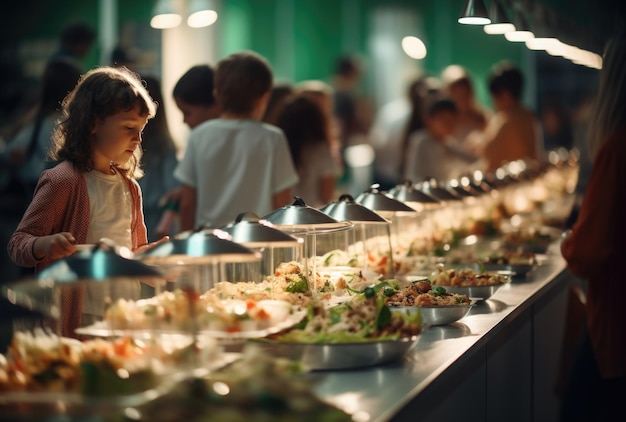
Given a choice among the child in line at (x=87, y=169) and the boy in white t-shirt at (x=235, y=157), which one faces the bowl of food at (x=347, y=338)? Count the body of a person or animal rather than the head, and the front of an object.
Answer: the child in line

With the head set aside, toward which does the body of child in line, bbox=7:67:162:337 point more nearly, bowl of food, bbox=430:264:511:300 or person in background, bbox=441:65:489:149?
the bowl of food

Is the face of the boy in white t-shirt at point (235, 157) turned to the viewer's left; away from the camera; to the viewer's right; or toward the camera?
away from the camera

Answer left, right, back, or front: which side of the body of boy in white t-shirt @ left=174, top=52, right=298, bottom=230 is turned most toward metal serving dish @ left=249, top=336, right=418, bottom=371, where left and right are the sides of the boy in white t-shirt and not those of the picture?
back

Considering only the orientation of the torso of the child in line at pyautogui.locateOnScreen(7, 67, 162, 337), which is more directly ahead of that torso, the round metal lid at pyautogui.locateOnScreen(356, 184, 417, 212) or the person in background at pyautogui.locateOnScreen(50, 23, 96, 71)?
the round metal lid

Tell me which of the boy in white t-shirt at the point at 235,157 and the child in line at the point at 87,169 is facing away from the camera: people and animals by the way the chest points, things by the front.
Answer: the boy in white t-shirt

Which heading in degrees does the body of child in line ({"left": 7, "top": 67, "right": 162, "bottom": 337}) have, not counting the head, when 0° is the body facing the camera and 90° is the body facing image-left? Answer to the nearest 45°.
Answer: approximately 315°

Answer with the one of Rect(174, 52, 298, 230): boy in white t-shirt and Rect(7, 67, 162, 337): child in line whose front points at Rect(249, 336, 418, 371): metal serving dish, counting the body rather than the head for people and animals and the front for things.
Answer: the child in line

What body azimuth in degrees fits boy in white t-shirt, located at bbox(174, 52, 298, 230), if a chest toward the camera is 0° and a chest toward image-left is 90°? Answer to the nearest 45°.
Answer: approximately 180°

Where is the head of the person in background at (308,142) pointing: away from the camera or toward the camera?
away from the camera

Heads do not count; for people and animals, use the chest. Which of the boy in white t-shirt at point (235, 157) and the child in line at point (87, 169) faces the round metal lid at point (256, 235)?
the child in line

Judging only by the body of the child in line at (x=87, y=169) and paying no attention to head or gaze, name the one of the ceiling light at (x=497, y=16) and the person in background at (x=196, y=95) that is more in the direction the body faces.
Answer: the ceiling light

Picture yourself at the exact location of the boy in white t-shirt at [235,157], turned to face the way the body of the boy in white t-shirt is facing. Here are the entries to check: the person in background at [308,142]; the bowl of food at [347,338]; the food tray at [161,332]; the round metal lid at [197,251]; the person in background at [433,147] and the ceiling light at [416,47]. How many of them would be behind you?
3

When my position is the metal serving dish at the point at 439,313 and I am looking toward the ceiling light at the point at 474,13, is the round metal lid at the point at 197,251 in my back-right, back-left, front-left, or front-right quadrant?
back-left

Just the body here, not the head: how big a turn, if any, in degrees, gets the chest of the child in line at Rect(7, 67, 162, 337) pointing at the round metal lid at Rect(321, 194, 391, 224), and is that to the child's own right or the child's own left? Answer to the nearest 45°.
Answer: approximately 45° to the child's own left
